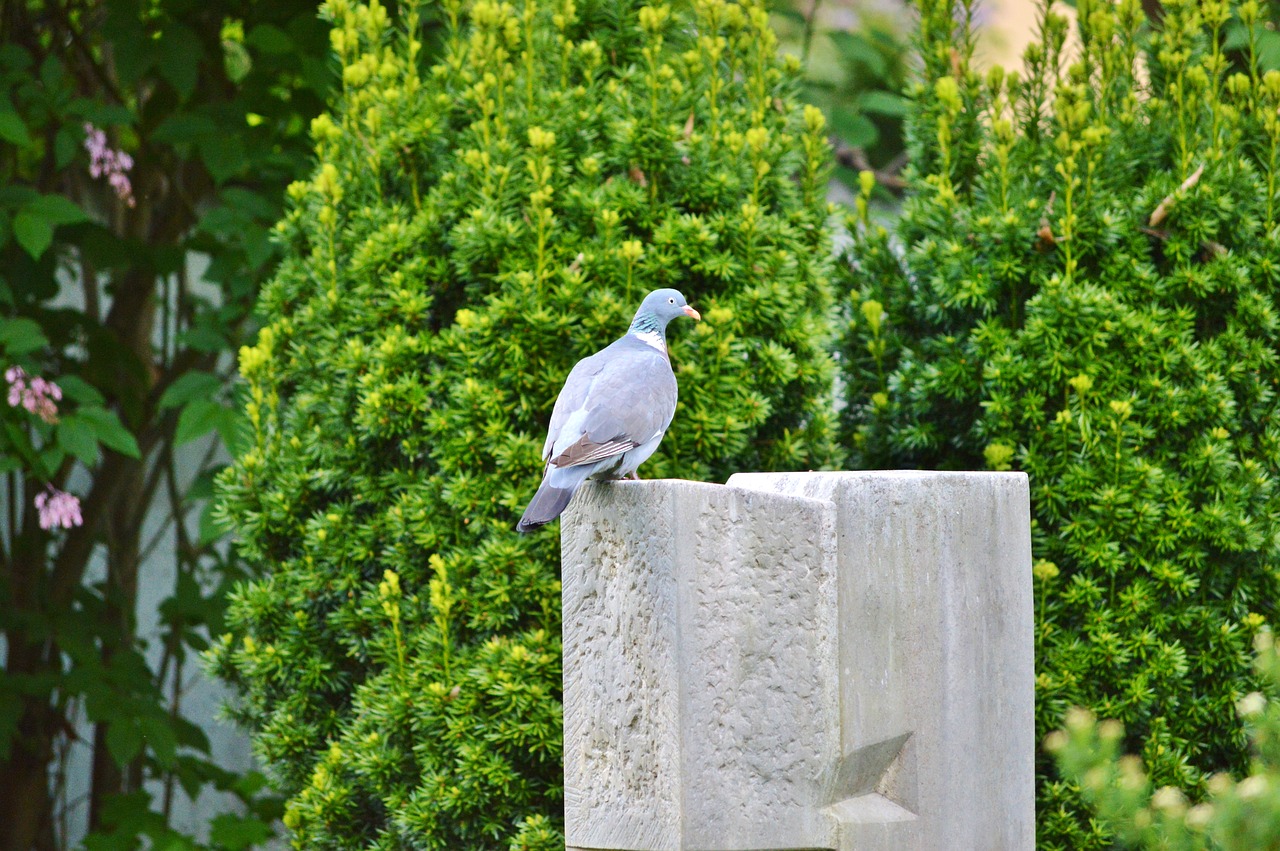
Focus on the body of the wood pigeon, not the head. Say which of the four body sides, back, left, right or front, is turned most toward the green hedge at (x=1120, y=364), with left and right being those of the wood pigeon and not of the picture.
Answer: front

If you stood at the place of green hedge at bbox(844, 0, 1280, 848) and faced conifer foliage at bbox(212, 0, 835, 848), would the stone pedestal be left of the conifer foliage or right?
left

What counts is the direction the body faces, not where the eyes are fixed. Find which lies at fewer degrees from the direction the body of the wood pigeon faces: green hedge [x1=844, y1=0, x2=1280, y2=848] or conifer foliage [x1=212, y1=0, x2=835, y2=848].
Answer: the green hedge

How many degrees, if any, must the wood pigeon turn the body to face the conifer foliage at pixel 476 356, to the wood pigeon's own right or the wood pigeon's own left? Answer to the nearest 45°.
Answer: approximately 45° to the wood pigeon's own left

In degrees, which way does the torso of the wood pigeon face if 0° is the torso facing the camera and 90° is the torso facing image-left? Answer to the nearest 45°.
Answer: approximately 225°
